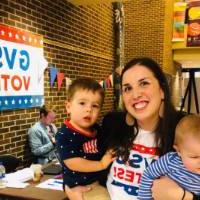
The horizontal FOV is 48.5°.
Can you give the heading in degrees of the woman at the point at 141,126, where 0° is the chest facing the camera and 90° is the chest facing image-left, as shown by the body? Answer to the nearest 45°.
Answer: approximately 0°

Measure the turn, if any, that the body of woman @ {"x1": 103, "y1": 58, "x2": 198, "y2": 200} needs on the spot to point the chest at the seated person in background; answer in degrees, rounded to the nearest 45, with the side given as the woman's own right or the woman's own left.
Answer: approximately 135° to the woman's own right

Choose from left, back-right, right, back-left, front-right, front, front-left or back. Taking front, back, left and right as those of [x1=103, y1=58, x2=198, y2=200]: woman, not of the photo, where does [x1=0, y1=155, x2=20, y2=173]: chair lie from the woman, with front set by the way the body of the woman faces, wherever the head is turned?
back-right
